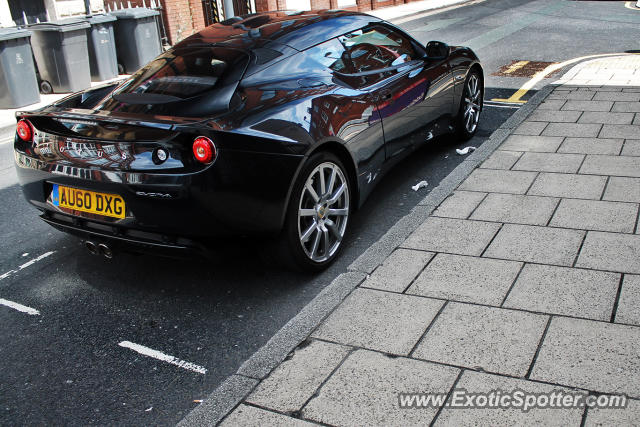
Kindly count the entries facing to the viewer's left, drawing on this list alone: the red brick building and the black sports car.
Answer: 0

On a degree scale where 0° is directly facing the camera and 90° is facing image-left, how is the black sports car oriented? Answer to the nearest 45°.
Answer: approximately 225°

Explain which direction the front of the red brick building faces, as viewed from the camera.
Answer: facing the viewer and to the right of the viewer

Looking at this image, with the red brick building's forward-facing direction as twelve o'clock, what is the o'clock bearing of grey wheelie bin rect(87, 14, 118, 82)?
The grey wheelie bin is roughly at 2 o'clock from the red brick building.

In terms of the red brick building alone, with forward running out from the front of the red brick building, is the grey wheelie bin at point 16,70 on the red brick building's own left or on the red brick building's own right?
on the red brick building's own right

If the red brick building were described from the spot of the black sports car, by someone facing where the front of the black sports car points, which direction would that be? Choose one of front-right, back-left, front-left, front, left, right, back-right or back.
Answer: front-left

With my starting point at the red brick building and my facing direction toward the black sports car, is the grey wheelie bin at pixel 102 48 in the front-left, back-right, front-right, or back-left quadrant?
front-right

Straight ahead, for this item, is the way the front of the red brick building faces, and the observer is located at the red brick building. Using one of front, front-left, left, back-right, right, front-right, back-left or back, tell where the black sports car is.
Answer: front-right

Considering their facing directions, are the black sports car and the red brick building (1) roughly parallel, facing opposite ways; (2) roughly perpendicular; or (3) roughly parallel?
roughly perpendicular

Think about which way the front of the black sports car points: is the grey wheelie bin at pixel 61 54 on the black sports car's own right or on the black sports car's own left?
on the black sports car's own left

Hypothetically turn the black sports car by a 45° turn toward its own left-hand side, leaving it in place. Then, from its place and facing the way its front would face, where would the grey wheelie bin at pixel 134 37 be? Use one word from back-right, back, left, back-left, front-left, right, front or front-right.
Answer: front

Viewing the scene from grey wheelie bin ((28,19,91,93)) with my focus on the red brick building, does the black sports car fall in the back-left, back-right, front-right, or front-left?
back-right

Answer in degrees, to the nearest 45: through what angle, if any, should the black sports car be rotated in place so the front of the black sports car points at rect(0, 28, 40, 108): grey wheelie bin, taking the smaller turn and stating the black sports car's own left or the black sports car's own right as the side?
approximately 90° to the black sports car's own left
